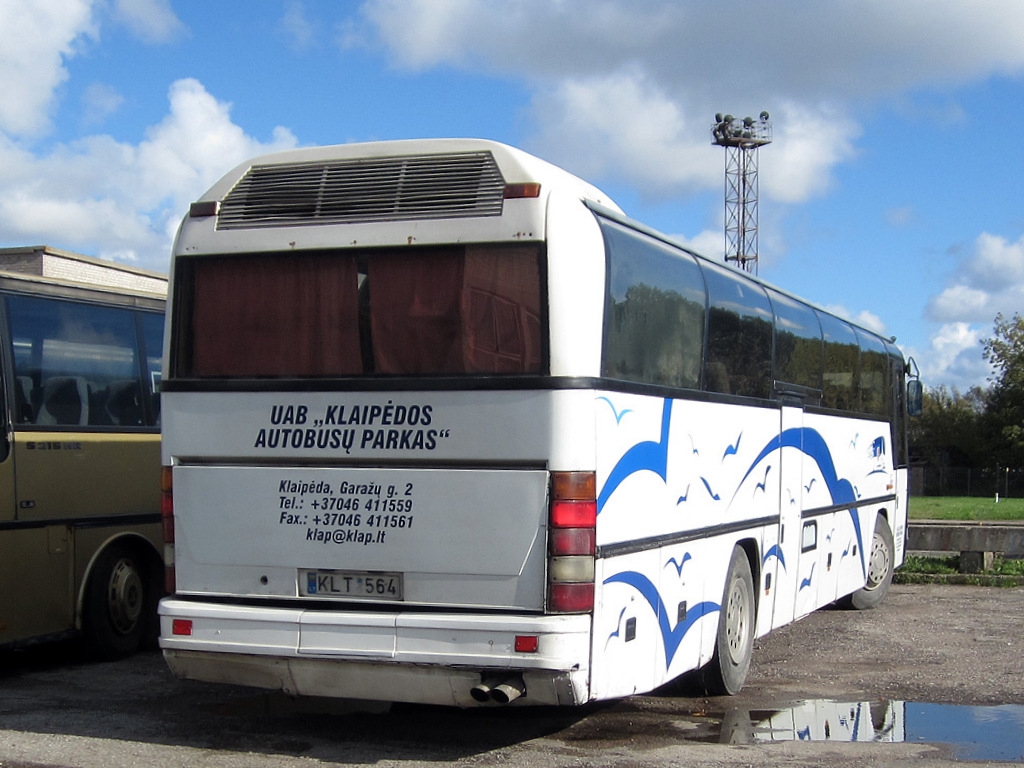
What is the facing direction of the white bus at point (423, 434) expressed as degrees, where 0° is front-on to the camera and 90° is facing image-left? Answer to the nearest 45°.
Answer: approximately 225°

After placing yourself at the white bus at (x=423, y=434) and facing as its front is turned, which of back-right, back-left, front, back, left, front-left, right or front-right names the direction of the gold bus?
left
